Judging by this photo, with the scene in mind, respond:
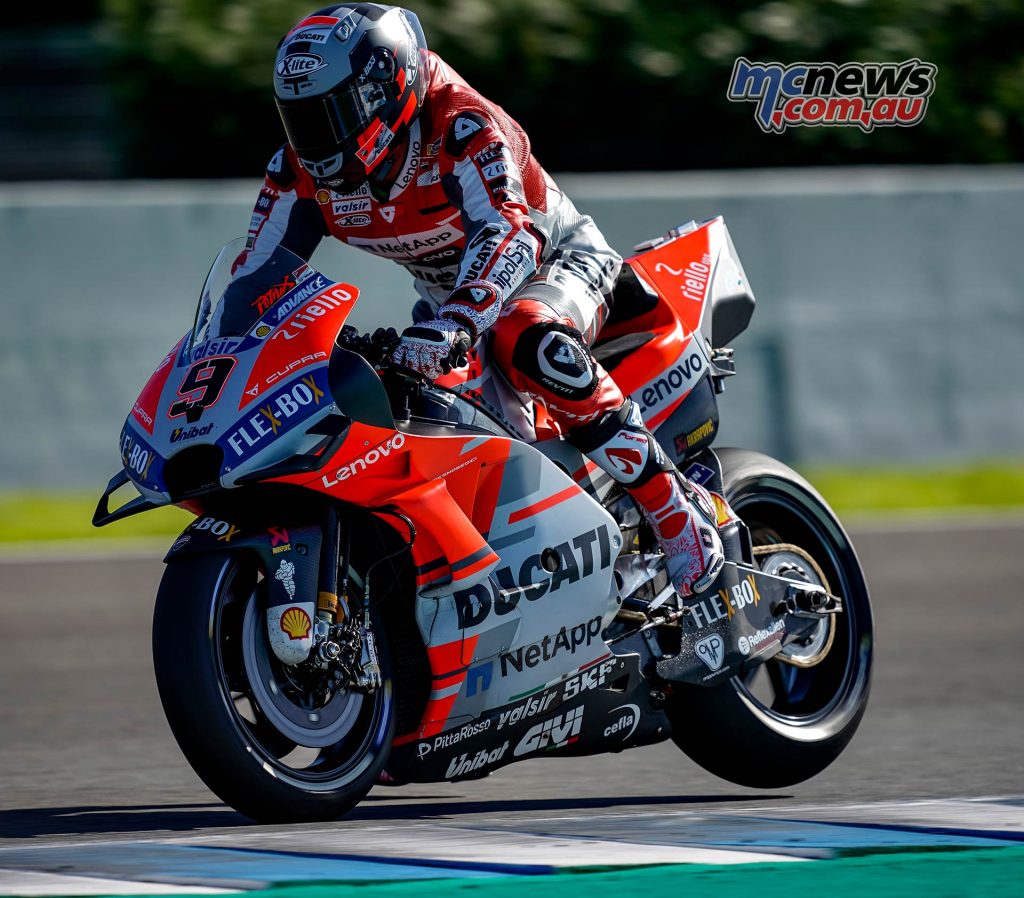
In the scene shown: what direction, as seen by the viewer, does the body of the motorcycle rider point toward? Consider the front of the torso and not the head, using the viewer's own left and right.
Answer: facing the viewer and to the left of the viewer

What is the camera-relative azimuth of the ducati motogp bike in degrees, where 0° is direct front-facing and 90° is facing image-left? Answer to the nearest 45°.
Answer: approximately 45°

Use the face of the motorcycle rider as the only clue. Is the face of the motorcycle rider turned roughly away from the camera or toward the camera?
toward the camera
